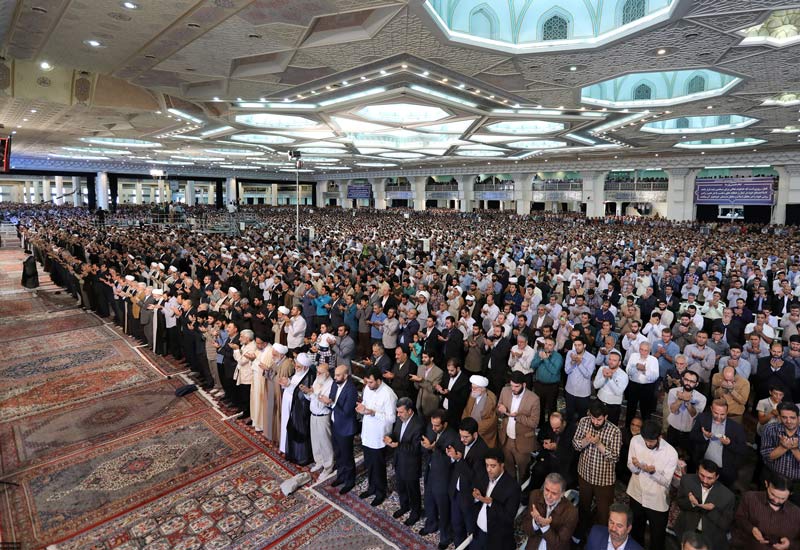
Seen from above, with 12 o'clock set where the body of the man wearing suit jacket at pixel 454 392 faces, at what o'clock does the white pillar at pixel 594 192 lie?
The white pillar is roughly at 5 o'clock from the man wearing suit jacket.

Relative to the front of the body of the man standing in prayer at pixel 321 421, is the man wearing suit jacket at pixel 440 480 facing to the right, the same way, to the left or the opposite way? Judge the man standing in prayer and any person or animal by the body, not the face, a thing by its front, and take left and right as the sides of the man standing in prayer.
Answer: the same way

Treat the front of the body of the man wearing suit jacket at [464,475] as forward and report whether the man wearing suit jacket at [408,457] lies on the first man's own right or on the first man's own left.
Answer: on the first man's own right

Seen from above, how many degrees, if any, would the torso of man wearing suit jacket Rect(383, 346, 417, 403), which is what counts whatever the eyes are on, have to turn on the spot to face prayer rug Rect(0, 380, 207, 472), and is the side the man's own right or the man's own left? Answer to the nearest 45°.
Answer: approximately 45° to the man's own right

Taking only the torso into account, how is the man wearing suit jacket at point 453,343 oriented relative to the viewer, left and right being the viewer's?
facing the viewer and to the left of the viewer

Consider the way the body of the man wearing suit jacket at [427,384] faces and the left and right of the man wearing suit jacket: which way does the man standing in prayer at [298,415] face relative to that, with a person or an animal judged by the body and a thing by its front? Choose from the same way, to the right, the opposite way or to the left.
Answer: the same way

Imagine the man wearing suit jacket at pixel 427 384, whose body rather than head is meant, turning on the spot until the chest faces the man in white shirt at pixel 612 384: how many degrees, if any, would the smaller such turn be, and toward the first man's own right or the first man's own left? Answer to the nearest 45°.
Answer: approximately 135° to the first man's own left

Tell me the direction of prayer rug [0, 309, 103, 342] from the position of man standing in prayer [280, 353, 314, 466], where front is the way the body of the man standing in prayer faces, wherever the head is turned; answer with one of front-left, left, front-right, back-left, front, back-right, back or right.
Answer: right

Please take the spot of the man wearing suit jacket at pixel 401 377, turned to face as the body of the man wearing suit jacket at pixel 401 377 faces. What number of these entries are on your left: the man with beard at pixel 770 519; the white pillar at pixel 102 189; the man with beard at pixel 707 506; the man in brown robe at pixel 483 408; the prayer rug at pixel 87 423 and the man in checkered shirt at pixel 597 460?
4

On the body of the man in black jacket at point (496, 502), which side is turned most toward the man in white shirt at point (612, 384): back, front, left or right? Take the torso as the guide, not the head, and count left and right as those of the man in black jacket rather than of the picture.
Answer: back

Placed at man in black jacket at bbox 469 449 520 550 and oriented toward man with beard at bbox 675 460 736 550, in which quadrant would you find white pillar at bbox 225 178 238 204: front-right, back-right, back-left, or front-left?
back-left

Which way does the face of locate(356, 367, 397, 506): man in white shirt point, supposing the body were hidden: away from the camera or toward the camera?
toward the camera

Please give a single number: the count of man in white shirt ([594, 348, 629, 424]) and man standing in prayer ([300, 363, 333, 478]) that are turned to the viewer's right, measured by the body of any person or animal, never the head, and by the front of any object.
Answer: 0

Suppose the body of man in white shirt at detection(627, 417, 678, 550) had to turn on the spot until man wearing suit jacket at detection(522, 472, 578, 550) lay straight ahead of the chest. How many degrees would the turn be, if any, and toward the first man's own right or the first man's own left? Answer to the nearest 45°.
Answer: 0° — they already face them
